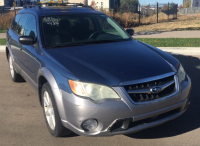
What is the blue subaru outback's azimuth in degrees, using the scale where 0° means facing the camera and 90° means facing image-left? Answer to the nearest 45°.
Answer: approximately 315°

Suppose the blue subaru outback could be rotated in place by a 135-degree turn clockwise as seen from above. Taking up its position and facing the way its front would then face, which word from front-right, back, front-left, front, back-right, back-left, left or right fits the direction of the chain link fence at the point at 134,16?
right
